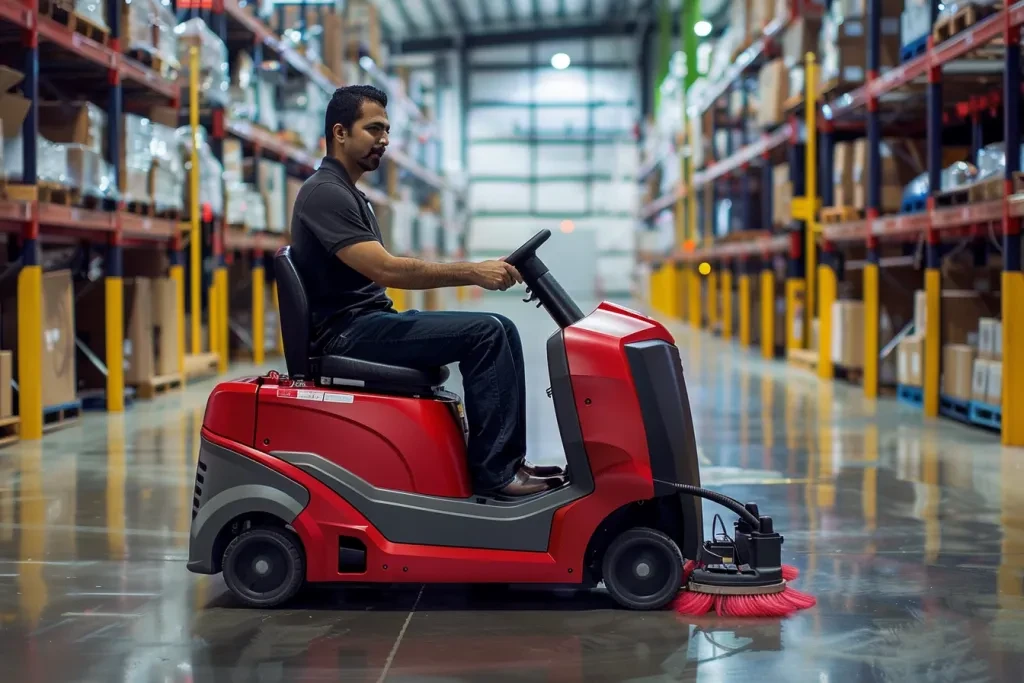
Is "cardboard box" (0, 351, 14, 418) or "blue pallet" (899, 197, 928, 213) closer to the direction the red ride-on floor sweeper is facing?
the blue pallet

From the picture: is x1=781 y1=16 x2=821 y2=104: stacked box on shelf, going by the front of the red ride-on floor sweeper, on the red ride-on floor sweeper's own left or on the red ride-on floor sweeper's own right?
on the red ride-on floor sweeper's own left

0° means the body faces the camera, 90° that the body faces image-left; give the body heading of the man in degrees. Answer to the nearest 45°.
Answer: approximately 270°

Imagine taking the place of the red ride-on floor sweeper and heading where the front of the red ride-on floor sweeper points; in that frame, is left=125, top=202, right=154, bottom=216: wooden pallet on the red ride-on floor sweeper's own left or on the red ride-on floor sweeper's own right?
on the red ride-on floor sweeper's own left

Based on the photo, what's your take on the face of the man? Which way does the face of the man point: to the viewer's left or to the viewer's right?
to the viewer's right

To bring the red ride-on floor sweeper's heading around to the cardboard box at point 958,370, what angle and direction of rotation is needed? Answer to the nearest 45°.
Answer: approximately 45° to its left

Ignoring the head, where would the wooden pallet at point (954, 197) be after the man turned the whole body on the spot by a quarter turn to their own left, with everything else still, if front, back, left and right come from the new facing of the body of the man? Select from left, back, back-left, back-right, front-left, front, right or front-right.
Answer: front-right

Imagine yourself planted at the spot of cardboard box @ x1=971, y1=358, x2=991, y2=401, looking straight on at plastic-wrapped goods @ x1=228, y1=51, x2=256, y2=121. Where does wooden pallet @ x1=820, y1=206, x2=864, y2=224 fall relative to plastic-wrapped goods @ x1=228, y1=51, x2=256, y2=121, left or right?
right

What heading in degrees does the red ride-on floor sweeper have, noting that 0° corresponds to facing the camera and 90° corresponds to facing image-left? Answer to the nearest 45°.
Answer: approximately 270°

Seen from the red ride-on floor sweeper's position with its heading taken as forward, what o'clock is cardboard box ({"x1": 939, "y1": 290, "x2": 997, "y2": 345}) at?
The cardboard box is roughly at 10 o'clock from the red ride-on floor sweeper.

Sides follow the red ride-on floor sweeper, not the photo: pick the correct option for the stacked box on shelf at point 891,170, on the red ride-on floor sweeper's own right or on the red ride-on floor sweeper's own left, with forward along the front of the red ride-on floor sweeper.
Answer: on the red ride-on floor sweeper's own left

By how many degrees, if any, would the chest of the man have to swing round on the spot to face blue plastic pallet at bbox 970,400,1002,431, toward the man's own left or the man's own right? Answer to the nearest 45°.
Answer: approximately 45° to the man's own left
